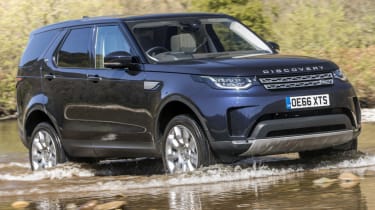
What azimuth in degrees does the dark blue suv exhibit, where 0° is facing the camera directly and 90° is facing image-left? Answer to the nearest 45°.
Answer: approximately 315°
